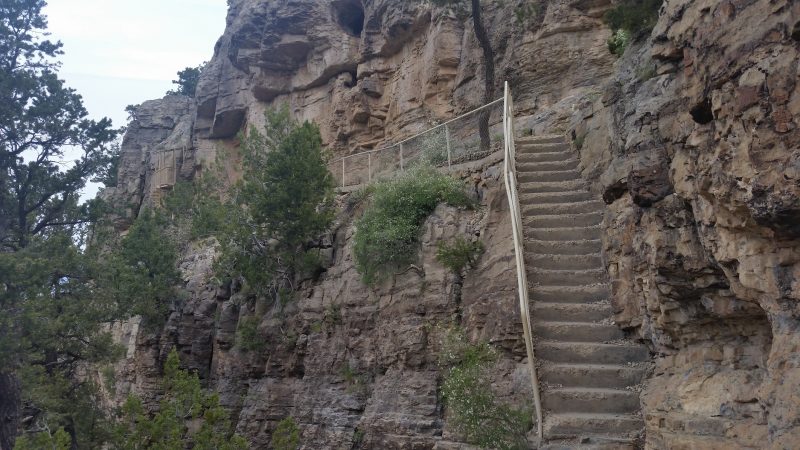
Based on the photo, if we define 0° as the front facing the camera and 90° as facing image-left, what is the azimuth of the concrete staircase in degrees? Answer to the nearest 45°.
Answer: approximately 0°

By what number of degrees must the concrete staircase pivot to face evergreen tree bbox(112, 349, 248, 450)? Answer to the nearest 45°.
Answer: approximately 90° to its right

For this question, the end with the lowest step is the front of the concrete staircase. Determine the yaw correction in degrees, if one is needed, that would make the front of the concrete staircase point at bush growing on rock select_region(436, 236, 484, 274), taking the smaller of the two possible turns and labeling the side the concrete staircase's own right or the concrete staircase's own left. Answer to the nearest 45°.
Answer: approximately 135° to the concrete staircase's own right

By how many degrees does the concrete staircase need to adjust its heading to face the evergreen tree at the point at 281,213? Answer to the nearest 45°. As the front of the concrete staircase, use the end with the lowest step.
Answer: approximately 135° to its right

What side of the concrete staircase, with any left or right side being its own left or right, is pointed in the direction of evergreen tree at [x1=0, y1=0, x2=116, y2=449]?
right

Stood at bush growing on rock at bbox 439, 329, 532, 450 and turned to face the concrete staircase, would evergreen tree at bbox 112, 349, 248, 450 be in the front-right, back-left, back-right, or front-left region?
back-left

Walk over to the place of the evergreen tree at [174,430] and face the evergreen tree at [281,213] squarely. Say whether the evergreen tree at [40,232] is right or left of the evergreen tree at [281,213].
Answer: left

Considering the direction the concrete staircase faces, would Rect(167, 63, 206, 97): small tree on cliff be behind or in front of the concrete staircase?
behind

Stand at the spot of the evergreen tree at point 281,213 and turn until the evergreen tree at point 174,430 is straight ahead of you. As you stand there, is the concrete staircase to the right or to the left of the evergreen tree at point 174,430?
left

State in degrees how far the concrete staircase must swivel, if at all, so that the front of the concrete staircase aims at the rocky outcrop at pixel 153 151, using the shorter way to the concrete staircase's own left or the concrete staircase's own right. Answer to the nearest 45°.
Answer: approximately 135° to the concrete staircase's own right
